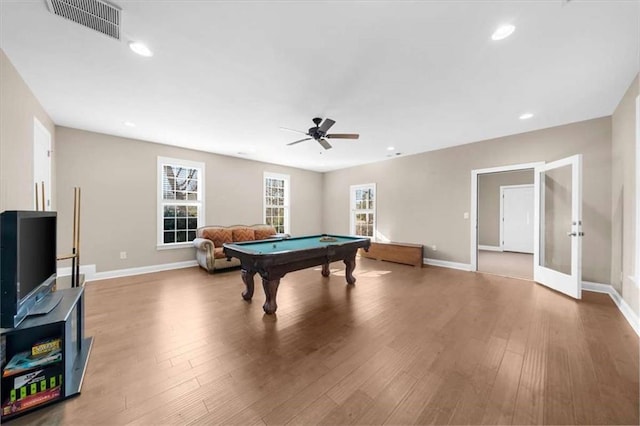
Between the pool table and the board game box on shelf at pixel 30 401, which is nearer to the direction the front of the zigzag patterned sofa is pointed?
the pool table

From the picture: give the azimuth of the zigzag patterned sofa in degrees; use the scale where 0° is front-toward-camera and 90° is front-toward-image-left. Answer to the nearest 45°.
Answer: approximately 315°

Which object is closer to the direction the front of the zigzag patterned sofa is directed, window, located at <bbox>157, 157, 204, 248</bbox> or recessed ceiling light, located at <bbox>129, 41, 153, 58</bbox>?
the recessed ceiling light

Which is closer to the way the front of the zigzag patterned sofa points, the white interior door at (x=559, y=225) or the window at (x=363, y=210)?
the white interior door

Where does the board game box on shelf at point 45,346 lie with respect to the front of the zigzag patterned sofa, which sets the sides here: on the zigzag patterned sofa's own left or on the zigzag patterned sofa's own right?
on the zigzag patterned sofa's own right

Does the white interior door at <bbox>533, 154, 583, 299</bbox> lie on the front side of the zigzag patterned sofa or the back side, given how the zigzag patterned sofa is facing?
on the front side

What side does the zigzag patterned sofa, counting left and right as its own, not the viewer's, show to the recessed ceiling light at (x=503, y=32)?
front

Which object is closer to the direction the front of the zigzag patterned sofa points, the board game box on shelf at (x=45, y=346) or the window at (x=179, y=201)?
the board game box on shelf

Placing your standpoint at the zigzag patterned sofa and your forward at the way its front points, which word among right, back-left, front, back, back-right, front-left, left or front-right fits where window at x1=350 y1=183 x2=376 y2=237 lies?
front-left

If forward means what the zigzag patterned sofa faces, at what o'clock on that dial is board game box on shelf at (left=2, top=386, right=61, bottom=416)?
The board game box on shelf is roughly at 2 o'clock from the zigzag patterned sofa.

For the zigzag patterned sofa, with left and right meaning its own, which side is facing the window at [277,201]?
left

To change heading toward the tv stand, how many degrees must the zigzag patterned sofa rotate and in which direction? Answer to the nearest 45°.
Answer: approximately 45° to its right
